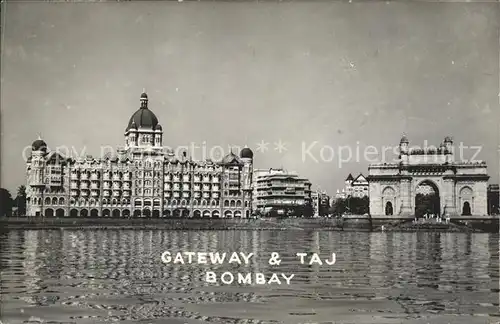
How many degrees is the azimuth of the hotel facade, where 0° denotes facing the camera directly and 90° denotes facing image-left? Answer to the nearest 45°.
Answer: approximately 0°

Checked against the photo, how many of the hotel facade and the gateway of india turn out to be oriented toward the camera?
2

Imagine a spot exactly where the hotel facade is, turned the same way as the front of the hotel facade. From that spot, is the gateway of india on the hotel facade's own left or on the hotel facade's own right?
on the hotel facade's own left
